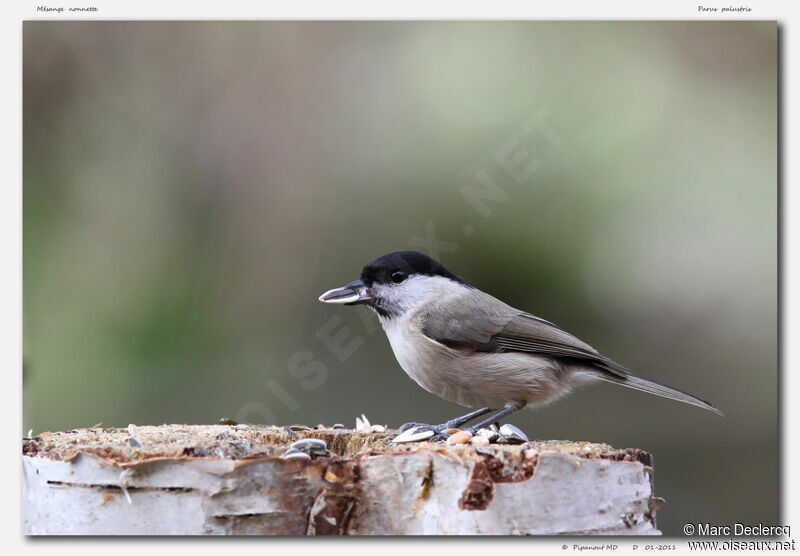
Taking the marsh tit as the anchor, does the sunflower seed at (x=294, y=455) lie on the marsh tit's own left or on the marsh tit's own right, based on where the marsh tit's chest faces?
on the marsh tit's own left

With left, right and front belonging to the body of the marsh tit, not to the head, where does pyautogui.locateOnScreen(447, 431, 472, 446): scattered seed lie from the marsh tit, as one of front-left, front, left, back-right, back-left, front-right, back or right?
left

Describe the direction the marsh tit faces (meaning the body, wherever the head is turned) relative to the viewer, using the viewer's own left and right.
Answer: facing to the left of the viewer

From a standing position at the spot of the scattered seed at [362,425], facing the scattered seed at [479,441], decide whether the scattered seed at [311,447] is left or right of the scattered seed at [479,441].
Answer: right
